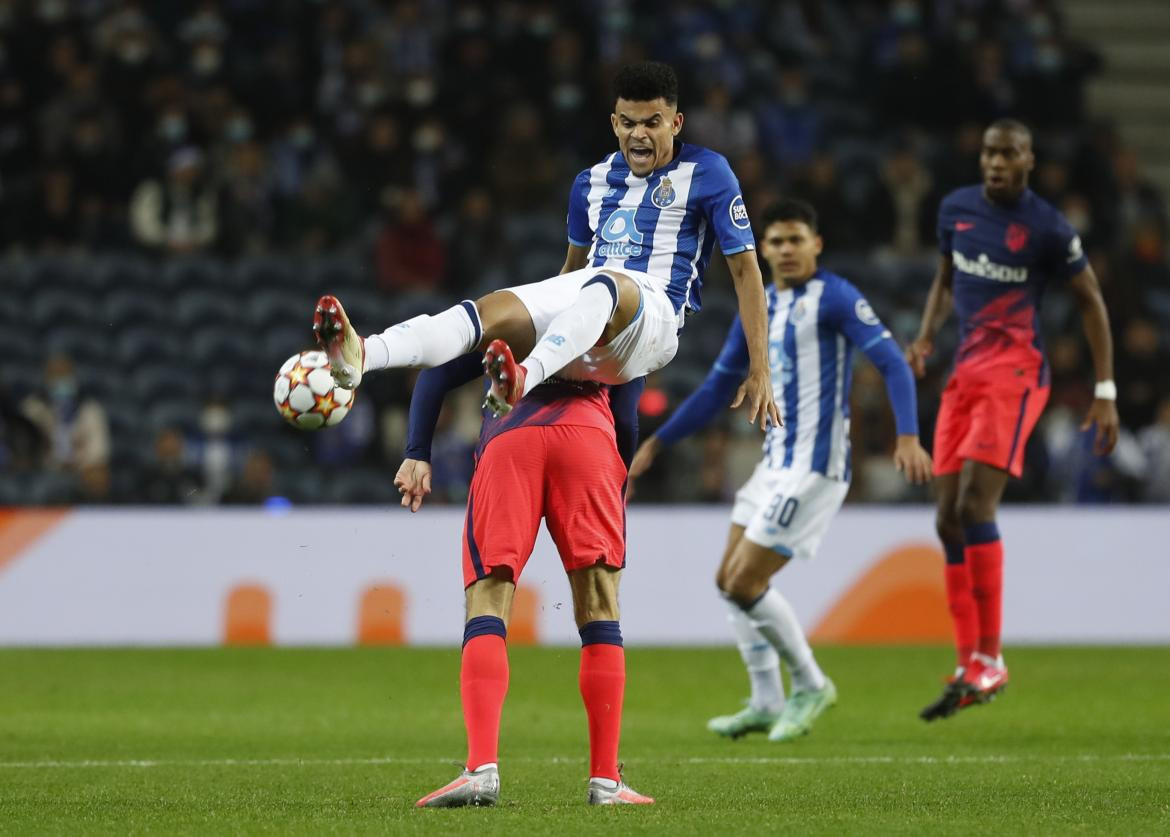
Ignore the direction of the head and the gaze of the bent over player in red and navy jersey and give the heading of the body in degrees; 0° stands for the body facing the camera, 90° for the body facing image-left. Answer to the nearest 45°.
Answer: approximately 180°

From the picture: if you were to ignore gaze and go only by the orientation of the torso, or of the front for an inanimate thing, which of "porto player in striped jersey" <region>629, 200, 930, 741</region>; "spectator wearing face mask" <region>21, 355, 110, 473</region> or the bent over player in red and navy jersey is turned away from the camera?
the bent over player in red and navy jersey

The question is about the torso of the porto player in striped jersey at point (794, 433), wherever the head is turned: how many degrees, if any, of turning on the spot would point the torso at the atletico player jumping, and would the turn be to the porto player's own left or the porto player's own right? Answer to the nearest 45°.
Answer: approximately 135° to the porto player's own left

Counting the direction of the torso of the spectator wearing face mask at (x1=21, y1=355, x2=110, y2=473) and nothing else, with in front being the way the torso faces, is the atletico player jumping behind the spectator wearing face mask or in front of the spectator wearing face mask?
in front

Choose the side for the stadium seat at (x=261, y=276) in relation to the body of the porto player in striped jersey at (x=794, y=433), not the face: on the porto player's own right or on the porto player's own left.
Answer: on the porto player's own right

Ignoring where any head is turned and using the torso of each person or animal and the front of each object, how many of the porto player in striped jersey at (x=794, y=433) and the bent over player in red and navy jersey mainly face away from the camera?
1

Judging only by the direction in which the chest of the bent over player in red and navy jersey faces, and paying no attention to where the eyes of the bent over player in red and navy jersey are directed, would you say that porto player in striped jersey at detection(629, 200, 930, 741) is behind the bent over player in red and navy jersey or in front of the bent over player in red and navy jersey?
in front

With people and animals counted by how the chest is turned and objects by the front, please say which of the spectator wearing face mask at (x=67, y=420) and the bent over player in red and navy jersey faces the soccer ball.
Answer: the spectator wearing face mask

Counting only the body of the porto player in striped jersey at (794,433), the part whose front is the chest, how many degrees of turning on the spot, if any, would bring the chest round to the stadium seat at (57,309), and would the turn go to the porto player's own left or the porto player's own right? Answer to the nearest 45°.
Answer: approximately 90° to the porto player's own right

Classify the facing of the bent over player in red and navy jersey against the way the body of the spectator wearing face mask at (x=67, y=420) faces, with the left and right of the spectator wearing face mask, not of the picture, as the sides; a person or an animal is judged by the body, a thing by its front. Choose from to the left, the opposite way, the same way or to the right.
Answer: the opposite way
